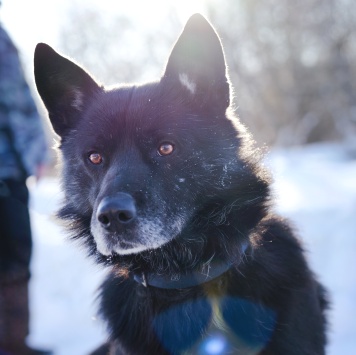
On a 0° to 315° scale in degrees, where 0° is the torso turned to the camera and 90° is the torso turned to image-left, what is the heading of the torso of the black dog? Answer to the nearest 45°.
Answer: approximately 45°
